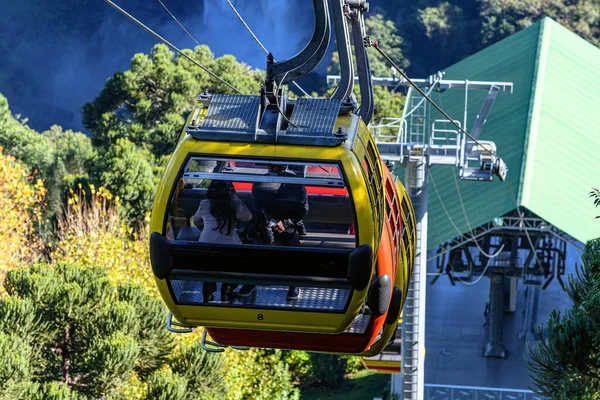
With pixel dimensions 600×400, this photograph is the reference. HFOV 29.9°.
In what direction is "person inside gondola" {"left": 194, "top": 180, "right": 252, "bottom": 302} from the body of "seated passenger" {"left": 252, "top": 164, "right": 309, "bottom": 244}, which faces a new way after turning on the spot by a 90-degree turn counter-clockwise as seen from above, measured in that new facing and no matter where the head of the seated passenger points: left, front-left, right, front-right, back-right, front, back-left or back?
back

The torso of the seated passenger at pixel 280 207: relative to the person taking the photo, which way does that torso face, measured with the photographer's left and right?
facing the viewer
